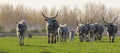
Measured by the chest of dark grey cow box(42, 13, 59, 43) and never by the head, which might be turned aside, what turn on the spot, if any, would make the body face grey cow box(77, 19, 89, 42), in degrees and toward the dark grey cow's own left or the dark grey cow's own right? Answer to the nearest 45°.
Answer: approximately 135° to the dark grey cow's own left

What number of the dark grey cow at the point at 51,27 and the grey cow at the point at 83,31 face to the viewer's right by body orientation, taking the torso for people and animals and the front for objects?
0

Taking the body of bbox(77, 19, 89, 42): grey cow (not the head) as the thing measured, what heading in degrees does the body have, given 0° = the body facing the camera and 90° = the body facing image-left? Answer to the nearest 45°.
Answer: approximately 45°

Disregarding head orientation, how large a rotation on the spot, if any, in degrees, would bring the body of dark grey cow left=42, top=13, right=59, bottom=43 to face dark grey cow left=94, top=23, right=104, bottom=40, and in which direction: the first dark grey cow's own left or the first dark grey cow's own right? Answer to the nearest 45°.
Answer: approximately 135° to the first dark grey cow's own left

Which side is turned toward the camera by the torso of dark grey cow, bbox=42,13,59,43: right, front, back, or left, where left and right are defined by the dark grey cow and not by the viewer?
front
